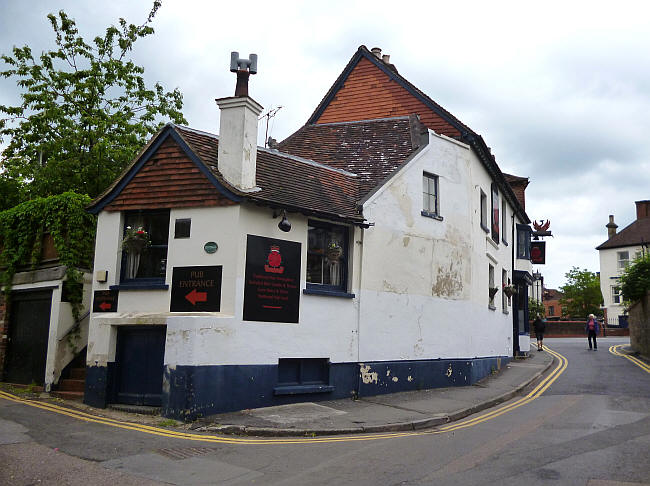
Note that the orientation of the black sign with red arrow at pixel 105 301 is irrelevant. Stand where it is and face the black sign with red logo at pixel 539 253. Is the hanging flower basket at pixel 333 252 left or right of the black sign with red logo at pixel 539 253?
right

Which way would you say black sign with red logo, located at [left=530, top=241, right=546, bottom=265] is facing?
toward the camera

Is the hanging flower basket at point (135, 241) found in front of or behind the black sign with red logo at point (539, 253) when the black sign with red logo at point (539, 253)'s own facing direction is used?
in front

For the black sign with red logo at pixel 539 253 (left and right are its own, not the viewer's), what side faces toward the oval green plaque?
front

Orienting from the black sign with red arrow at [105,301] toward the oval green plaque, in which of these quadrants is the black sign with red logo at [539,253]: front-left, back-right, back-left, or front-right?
front-left

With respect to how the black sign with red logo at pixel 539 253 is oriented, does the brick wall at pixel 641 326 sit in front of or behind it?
in front

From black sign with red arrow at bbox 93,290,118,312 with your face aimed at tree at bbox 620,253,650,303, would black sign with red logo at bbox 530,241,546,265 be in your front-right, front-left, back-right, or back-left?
front-left

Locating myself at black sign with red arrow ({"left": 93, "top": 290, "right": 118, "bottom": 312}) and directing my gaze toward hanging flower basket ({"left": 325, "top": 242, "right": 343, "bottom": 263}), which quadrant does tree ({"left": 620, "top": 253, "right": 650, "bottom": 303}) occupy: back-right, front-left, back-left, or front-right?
front-left

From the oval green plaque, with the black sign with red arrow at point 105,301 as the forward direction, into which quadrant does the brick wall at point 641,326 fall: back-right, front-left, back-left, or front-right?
back-right

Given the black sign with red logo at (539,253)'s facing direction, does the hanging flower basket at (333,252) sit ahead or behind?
ahead

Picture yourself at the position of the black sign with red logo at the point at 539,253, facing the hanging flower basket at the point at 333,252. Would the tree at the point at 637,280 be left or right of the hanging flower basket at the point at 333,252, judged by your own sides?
left

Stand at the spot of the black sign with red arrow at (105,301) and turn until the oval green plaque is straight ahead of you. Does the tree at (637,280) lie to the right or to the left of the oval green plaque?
left

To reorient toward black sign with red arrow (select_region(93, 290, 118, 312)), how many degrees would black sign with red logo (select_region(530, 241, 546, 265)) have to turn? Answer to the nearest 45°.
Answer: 0° — it already faces it

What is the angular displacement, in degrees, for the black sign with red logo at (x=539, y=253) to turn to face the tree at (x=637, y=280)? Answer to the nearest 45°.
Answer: approximately 45° to its left
